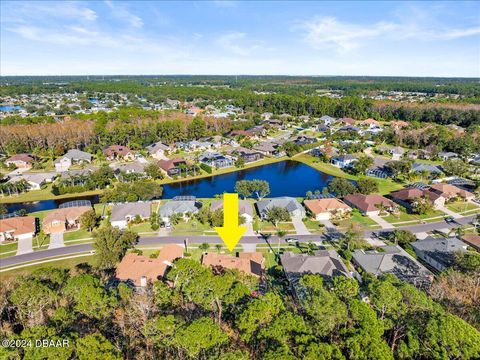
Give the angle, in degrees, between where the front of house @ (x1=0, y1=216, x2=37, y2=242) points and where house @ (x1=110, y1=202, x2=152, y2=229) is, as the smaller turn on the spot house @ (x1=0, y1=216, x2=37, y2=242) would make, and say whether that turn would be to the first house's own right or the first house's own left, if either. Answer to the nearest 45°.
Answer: approximately 90° to the first house's own left

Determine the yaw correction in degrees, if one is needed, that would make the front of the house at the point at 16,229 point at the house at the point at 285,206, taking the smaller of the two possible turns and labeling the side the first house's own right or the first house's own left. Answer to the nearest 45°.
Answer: approximately 45° to the first house's own left

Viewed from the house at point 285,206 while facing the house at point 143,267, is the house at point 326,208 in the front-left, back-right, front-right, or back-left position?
back-left

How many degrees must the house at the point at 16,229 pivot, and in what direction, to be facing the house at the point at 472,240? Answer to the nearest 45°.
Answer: approximately 45° to its left

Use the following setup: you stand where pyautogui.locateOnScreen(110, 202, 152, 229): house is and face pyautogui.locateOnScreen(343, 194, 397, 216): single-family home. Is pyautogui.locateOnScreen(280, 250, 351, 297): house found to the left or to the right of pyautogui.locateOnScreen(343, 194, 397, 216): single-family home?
right

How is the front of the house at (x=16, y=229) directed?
toward the camera

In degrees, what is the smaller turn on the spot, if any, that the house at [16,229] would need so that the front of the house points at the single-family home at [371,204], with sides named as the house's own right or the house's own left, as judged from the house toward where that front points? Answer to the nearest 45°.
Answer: approximately 45° to the house's own left

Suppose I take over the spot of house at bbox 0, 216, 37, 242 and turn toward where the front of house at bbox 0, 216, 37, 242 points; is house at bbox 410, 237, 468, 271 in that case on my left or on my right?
on my left

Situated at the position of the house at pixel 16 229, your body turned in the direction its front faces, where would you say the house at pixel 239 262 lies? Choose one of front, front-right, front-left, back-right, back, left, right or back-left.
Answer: front-left
